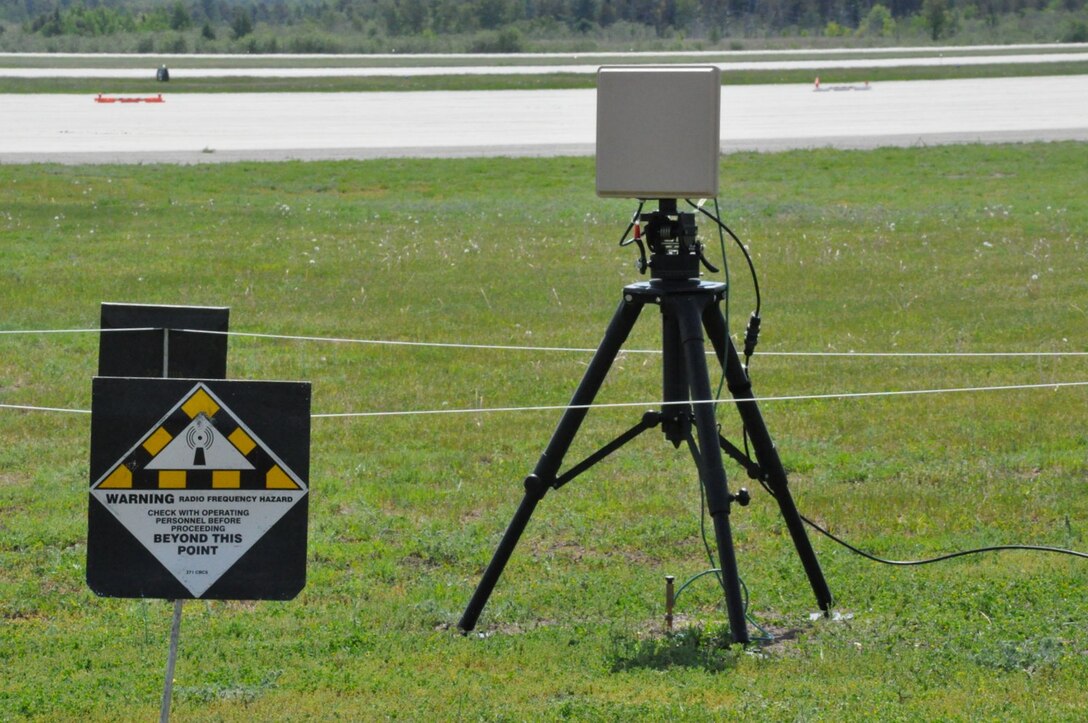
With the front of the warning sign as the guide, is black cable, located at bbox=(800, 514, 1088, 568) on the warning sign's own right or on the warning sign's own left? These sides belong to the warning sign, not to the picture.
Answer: on the warning sign's own left

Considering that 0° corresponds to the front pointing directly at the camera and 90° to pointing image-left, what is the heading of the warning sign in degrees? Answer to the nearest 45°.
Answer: approximately 0°

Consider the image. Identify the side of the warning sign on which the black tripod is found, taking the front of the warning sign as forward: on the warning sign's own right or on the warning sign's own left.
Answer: on the warning sign's own left
